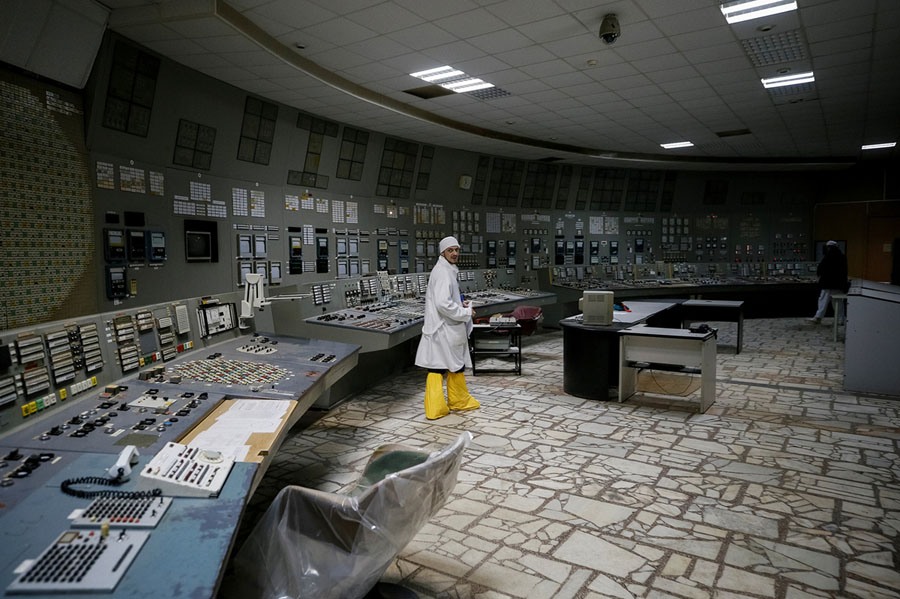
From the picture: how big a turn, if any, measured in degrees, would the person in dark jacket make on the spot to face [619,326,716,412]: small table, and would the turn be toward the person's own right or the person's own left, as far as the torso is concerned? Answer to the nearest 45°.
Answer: approximately 90° to the person's own left

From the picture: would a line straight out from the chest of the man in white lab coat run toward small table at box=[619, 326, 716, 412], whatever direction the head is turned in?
yes

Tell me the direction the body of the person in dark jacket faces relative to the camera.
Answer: to the viewer's left

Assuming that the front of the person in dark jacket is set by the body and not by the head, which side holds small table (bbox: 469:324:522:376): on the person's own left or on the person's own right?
on the person's own left

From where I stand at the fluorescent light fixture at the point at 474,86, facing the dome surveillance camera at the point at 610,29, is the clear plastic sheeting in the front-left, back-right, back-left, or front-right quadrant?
front-right

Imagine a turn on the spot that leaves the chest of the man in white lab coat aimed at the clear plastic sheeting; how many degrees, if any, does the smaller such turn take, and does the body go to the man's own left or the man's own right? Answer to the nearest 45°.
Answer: approximately 90° to the man's own right

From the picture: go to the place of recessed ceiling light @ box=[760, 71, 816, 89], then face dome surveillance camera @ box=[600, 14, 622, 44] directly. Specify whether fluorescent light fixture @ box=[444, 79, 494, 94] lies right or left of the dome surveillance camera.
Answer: right
